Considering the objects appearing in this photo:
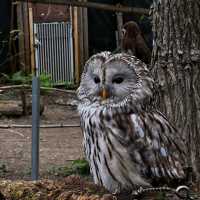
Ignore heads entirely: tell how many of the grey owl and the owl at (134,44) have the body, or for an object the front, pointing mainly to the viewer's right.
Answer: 0

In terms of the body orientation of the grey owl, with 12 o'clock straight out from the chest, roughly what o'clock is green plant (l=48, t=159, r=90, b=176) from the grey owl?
The green plant is roughly at 4 o'clock from the grey owl.

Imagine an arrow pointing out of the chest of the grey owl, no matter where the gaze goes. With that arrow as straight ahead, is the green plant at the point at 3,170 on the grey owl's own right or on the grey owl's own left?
on the grey owl's own right

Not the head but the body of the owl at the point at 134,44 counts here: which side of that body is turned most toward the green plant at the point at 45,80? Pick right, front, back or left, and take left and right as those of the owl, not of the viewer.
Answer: front

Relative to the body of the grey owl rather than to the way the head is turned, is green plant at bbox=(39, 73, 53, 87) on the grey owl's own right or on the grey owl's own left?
on the grey owl's own right

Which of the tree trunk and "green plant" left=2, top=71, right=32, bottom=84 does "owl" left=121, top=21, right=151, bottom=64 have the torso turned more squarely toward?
the green plant

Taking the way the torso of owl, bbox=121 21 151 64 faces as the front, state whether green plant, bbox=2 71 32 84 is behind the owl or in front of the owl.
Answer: in front

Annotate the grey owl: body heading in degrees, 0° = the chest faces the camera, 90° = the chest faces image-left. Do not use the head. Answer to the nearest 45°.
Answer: approximately 45°

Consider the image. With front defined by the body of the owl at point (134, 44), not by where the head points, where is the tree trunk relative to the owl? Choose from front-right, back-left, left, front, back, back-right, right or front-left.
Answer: left

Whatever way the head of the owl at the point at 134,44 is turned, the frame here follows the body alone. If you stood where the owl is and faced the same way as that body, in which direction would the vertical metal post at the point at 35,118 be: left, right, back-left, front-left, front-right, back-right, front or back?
left

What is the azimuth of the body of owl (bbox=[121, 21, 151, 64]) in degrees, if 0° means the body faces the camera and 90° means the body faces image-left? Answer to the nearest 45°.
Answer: approximately 90°
